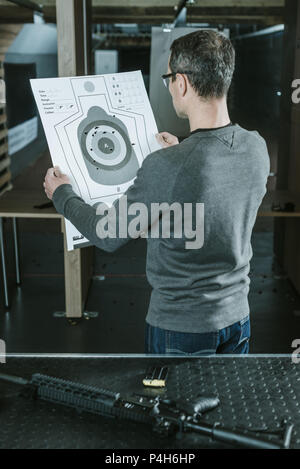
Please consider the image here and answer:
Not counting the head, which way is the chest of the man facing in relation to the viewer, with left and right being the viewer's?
facing away from the viewer and to the left of the viewer

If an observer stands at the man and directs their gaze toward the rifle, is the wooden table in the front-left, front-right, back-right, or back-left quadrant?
back-right

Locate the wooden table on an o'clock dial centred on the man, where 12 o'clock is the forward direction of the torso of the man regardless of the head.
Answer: The wooden table is roughly at 1 o'clock from the man.

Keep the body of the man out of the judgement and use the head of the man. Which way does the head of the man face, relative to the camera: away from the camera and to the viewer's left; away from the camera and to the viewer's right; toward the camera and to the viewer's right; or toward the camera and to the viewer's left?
away from the camera and to the viewer's left

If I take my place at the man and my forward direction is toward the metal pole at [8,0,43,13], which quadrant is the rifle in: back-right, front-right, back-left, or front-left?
back-left

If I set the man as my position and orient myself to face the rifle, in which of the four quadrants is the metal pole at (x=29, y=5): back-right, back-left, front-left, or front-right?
back-right

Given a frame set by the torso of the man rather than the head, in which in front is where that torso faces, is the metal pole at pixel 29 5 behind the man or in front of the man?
in front
